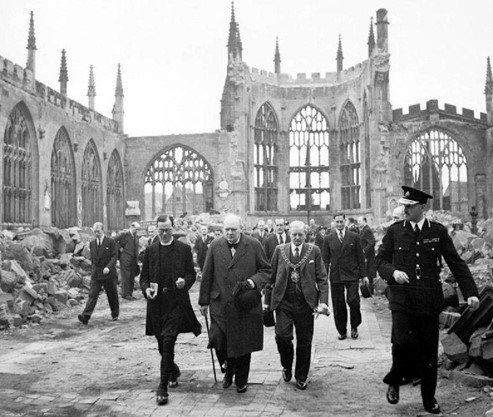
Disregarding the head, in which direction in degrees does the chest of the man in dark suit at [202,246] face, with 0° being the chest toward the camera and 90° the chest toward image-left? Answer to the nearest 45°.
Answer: approximately 0°

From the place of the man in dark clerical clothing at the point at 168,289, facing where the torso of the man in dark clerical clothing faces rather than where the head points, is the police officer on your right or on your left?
on your left

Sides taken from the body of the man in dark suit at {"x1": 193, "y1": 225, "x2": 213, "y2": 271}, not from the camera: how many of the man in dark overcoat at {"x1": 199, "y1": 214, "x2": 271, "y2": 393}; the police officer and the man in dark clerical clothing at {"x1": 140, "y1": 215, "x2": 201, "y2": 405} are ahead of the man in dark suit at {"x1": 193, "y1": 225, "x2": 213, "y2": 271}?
3

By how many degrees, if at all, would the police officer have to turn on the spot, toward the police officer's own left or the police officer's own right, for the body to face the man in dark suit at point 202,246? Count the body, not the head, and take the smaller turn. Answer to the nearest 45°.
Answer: approximately 135° to the police officer's own right

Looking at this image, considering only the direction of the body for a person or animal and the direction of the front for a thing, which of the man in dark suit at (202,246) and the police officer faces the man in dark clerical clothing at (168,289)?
the man in dark suit at (202,246)

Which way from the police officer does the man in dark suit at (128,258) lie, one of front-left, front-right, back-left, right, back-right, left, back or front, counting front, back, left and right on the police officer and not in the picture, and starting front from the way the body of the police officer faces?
back-right

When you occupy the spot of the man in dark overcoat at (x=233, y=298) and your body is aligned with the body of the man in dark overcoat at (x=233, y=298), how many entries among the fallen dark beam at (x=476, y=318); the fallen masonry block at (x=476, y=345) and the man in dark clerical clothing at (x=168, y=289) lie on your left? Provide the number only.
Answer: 2

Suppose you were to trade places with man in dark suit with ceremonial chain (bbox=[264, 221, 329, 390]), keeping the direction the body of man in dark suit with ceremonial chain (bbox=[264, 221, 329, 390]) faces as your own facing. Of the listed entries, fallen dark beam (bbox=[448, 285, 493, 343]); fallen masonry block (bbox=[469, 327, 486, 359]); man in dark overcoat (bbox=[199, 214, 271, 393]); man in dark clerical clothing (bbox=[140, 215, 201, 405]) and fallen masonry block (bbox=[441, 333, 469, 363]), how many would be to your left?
3

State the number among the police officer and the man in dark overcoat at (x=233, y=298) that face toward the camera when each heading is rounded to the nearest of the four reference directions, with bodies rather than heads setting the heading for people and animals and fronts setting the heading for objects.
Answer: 2

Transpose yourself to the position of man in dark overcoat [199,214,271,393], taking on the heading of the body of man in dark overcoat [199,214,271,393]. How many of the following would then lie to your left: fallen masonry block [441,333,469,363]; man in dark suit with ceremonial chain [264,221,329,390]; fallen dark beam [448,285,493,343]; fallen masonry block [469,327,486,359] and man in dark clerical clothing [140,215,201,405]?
4

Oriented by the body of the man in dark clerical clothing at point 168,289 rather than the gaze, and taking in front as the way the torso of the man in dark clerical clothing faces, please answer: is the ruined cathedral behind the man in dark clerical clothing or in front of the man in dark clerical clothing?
behind
